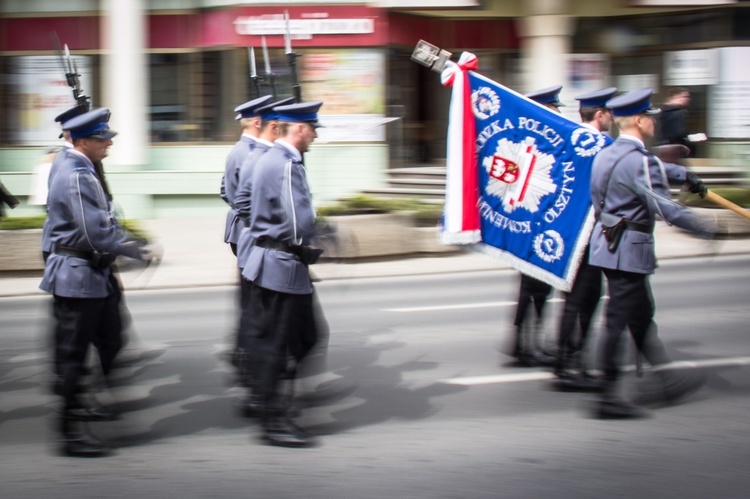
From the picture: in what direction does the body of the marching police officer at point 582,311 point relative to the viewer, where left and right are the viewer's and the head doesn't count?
facing to the right of the viewer

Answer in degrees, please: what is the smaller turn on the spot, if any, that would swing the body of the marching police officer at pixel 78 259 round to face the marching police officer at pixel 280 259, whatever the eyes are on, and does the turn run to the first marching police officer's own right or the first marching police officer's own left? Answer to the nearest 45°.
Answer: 0° — they already face them

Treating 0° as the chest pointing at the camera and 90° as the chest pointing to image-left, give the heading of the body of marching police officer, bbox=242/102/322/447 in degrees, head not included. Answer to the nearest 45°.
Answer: approximately 270°

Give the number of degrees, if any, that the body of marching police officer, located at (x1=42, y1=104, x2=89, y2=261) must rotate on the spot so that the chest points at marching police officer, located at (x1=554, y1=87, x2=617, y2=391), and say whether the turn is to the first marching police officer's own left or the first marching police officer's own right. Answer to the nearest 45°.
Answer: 0° — they already face them

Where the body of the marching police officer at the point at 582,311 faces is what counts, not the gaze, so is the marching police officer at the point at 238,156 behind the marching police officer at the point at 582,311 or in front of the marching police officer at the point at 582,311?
behind

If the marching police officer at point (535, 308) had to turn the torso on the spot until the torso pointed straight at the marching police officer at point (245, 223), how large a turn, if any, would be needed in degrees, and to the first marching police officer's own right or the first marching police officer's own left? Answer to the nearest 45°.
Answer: approximately 135° to the first marching police officer's own right

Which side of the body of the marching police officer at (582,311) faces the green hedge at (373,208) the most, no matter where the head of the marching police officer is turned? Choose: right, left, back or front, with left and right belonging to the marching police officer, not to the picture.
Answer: left

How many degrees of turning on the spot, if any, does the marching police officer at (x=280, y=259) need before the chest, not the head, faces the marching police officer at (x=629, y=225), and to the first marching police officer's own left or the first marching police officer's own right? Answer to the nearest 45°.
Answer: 0° — they already face them

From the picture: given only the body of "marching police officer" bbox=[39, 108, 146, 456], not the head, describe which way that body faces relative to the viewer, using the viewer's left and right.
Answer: facing to the right of the viewer

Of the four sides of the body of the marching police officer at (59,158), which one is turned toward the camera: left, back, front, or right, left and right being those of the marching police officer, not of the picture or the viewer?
right

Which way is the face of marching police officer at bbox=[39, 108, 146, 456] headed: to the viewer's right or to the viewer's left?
to the viewer's right

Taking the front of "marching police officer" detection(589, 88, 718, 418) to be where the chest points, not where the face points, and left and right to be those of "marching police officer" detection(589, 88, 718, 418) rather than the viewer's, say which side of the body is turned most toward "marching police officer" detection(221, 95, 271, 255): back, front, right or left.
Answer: back

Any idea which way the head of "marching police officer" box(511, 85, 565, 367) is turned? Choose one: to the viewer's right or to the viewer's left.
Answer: to the viewer's right

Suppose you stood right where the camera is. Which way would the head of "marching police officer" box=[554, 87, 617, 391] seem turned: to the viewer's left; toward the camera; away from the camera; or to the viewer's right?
to the viewer's right
